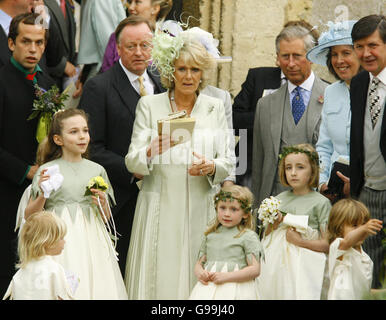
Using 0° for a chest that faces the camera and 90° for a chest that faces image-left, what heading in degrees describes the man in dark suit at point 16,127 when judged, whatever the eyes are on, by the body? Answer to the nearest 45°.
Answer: approximately 315°

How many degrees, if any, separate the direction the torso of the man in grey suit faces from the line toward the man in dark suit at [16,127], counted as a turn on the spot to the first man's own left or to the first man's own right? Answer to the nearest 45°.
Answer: approximately 90° to the first man's own right

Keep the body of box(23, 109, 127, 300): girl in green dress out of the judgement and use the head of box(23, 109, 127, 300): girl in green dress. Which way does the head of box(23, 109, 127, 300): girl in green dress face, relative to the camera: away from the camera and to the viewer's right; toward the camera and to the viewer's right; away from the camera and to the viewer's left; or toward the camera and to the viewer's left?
toward the camera and to the viewer's right

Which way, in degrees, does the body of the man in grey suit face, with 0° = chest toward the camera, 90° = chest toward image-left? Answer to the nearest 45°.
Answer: approximately 0°
